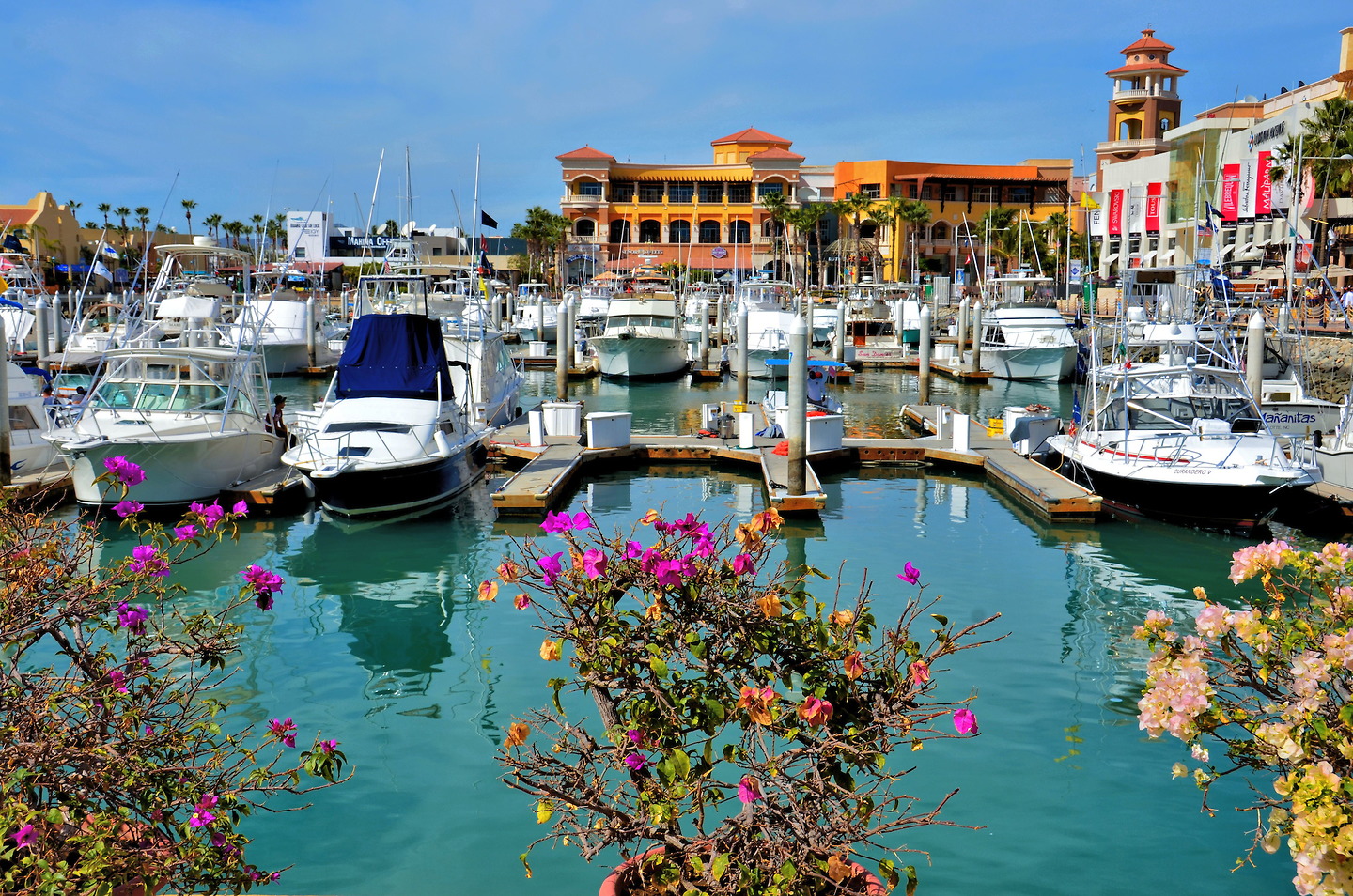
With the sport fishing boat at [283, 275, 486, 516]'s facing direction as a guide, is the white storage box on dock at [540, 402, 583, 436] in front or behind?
behind

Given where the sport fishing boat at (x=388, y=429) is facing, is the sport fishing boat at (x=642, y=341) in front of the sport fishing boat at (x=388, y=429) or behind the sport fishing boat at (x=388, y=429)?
behind

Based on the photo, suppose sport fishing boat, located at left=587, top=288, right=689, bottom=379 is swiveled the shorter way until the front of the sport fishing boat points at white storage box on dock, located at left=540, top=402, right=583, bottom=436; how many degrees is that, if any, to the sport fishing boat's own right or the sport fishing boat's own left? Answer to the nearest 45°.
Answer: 0° — it already faces it

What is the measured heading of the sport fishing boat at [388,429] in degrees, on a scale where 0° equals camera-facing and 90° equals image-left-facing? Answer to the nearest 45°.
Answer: approximately 45°

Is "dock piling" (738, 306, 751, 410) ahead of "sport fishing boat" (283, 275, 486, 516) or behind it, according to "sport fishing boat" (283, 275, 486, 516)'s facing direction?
behind

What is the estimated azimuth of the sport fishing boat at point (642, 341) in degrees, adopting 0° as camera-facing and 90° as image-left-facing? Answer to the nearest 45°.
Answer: approximately 0°

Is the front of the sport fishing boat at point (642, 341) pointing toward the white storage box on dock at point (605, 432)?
yes

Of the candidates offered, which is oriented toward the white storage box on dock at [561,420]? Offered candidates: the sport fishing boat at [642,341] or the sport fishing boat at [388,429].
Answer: the sport fishing boat at [642,341]
